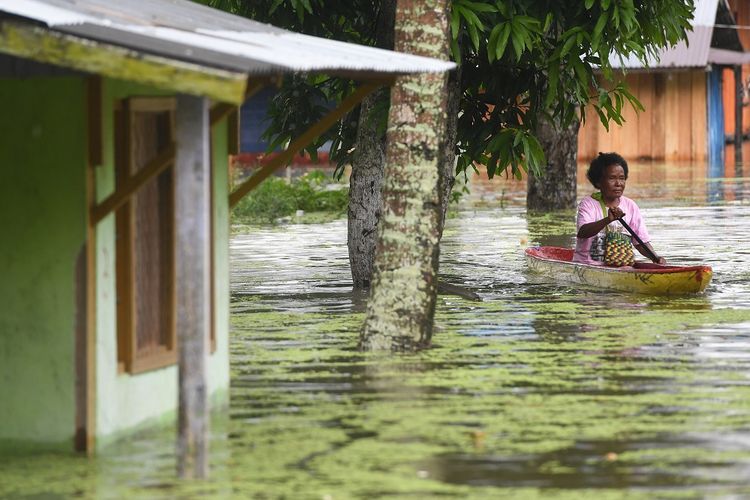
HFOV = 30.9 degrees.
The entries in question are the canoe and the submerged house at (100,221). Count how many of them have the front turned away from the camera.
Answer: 0

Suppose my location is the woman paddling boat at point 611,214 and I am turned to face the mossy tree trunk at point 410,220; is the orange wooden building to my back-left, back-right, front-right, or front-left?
back-right

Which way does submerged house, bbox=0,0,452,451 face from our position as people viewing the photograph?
facing to the right of the viewer

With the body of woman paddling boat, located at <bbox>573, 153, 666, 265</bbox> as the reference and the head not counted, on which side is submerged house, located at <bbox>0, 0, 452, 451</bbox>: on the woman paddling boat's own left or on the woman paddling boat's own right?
on the woman paddling boat's own right

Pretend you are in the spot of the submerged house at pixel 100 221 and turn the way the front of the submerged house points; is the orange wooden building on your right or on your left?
on your left

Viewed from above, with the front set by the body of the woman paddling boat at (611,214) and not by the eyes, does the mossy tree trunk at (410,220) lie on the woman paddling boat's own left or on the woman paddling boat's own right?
on the woman paddling boat's own right

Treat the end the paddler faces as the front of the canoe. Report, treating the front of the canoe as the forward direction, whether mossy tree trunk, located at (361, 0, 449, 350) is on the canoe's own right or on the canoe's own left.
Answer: on the canoe's own right

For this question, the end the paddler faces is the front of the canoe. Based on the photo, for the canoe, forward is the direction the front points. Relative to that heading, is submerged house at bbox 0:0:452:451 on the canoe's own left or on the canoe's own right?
on the canoe's own right

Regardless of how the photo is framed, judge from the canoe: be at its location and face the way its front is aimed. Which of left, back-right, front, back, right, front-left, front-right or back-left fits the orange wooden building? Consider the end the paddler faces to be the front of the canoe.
back-left

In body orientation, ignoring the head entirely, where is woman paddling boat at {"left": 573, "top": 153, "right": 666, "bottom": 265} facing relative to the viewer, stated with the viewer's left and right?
facing the viewer and to the right of the viewer
